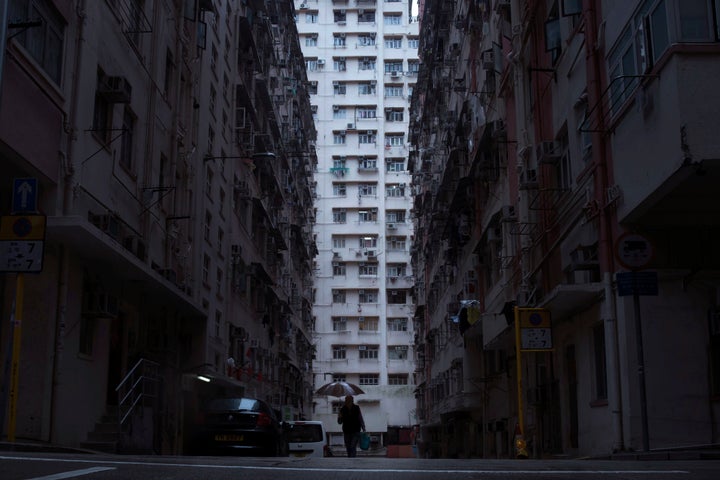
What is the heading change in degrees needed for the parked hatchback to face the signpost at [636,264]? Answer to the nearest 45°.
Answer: approximately 135° to its right

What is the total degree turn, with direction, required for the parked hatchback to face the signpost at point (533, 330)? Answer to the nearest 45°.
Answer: approximately 135° to its right

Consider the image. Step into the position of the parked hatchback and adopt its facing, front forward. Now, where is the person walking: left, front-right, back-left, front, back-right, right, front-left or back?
right

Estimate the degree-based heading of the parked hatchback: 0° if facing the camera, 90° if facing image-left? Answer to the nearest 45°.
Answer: approximately 180°
